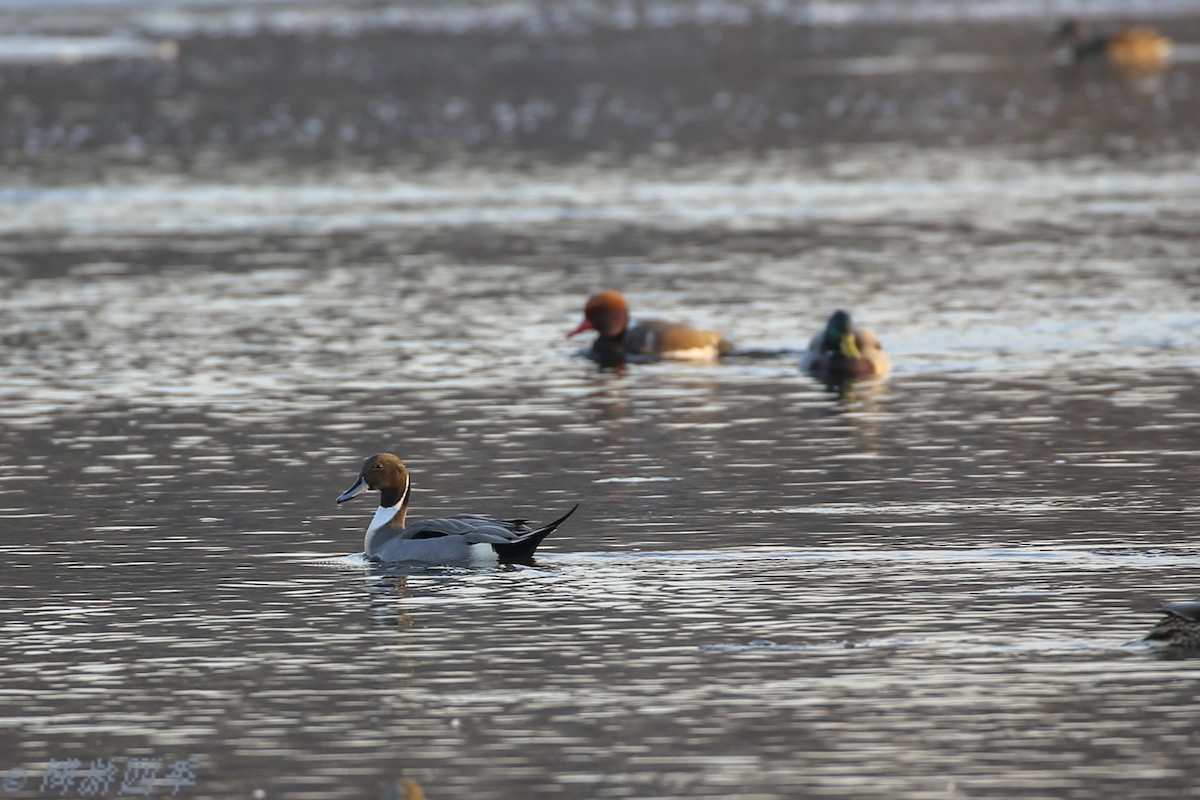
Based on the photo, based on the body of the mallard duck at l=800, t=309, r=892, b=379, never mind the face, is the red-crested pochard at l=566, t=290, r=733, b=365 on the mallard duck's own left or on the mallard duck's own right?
on the mallard duck's own right

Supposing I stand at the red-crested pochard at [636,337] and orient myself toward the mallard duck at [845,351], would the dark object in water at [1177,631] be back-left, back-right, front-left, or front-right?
front-right

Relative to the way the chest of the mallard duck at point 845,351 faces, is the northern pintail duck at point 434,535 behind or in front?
in front

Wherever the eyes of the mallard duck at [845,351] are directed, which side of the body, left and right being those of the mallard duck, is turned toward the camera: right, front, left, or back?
front

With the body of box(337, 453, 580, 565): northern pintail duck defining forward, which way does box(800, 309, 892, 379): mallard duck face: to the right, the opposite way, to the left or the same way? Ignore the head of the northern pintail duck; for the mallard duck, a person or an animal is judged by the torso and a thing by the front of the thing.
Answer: to the left

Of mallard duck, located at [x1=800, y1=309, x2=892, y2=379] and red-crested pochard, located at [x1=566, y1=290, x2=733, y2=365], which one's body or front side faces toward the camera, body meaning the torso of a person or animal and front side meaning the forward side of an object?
the mallard duck

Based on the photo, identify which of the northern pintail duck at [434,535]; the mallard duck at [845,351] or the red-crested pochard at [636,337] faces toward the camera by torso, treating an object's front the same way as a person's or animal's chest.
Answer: the mallard duck

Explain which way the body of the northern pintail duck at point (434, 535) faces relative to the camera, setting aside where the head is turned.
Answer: to the viewer's left

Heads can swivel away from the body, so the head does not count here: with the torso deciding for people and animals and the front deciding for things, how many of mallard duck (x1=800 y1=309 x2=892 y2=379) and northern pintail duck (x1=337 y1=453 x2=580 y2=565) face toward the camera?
1

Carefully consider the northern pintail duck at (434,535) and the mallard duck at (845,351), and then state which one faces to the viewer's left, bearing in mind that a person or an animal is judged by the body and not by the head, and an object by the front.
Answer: the northern pintail duck

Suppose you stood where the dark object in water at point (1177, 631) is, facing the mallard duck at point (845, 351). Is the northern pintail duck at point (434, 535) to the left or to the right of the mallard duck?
left
